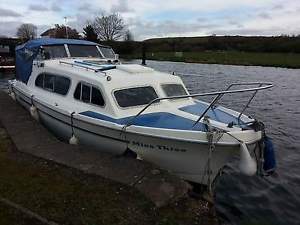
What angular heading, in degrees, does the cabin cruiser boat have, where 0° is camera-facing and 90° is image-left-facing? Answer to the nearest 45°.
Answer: approximately 315°
